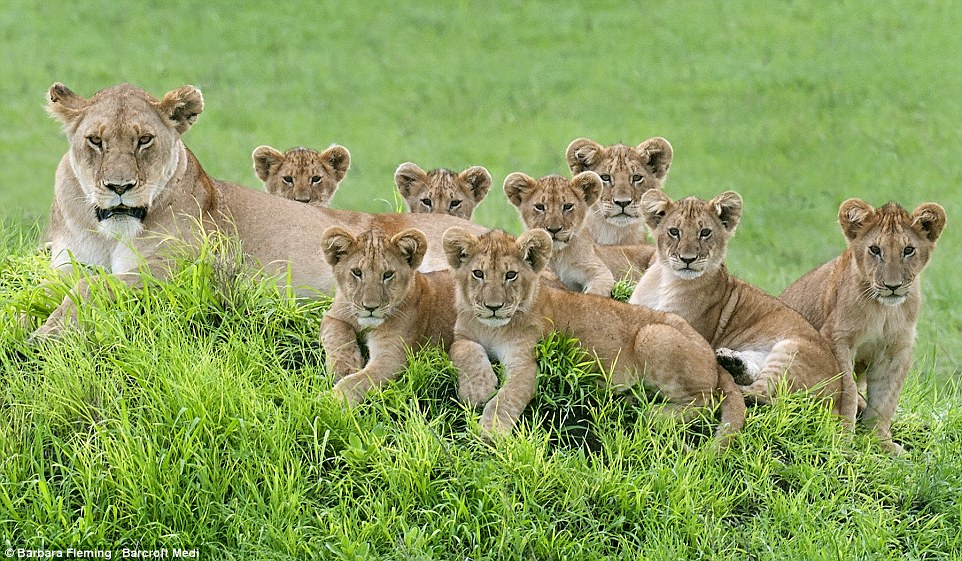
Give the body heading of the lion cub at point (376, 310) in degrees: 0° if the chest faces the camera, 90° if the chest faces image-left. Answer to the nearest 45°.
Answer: approximately 45°

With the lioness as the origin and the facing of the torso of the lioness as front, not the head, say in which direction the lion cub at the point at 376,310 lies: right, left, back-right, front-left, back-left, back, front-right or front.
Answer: left

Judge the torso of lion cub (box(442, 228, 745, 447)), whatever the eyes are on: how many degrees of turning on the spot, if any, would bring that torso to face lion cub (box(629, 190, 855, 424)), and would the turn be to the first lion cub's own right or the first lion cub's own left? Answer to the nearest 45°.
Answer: approximately 180°

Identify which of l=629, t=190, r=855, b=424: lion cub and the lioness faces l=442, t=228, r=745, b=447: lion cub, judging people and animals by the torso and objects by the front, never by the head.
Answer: l=629, t=190, r=855, b=424: lion cub

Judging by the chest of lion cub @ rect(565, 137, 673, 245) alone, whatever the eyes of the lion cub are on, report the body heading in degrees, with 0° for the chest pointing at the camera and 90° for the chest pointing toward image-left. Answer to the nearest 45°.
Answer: approximately 0°

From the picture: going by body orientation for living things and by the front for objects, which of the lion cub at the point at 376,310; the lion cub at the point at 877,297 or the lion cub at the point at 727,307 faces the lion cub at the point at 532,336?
the lion cub at the point at 727,307

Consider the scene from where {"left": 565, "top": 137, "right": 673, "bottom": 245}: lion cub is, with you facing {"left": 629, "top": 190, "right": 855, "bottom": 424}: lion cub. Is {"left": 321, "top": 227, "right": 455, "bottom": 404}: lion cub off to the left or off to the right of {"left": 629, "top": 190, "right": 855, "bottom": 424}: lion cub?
right

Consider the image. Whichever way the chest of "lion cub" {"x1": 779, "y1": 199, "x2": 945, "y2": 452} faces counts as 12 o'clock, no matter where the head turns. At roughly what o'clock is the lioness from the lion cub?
The lioness is roughly at 4 o'clock from the lion cub.

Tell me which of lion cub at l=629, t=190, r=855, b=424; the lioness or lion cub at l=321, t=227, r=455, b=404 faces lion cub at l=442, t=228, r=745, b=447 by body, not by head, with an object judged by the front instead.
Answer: lion cub at l=629, t=190, r=855, b=424

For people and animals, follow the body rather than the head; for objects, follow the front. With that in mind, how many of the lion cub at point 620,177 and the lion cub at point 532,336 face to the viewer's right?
0

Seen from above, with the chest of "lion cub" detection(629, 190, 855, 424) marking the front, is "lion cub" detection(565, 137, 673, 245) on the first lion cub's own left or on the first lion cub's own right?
on the first lion cub's own right
